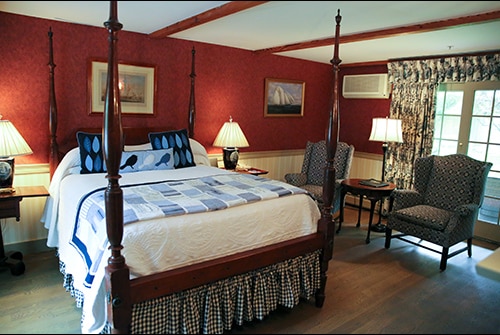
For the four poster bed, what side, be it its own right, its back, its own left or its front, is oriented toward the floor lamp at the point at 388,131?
left

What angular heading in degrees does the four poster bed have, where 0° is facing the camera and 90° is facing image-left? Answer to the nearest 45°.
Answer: approximately 315°

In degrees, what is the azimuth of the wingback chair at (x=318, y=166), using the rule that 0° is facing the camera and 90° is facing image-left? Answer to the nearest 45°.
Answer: approximately 45°

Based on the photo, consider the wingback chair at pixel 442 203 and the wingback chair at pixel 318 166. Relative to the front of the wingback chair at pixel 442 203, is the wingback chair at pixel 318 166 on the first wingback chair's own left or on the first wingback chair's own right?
on the first wingback chair's own right

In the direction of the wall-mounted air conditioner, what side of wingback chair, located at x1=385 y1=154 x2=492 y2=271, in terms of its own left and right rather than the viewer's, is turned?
right

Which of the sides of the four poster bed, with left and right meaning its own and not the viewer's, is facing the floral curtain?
left
